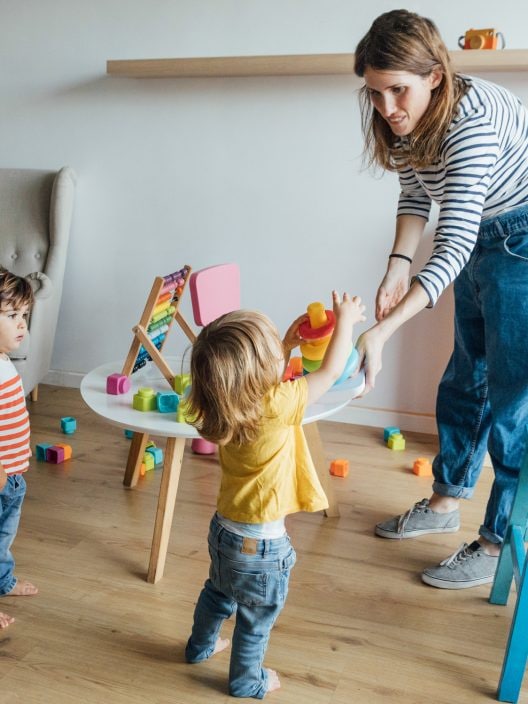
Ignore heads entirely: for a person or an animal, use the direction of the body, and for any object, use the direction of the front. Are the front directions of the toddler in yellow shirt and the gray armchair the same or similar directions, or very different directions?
very different directions

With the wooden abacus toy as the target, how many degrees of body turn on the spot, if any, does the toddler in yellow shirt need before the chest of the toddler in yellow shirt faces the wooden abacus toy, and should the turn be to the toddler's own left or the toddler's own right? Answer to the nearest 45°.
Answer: approximately 90° to the toddler's own left

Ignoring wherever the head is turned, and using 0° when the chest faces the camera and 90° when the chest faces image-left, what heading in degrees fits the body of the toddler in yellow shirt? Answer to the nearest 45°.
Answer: approximately 225°

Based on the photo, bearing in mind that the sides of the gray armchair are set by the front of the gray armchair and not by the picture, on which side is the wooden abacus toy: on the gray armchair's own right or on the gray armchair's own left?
on the gray armchair's own left

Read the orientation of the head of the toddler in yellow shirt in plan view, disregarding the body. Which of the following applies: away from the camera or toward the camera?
away from the camera

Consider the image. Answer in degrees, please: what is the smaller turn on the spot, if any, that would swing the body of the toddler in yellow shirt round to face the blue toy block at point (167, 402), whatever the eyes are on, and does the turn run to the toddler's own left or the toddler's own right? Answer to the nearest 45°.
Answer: approximately 90° to the toddler's own left

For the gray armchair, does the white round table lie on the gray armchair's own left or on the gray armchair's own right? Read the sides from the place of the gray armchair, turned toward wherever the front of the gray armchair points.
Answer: on the gray armchair's own left

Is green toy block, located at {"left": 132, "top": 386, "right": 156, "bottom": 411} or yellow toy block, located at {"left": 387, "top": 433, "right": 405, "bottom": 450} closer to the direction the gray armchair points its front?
the green toy block

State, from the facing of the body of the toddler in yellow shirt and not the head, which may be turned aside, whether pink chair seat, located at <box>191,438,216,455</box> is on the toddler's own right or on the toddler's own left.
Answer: on the toddler's own left

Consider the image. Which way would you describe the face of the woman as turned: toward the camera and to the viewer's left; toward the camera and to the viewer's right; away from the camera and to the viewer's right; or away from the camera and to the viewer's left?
toward the camera and to the viewer's left
